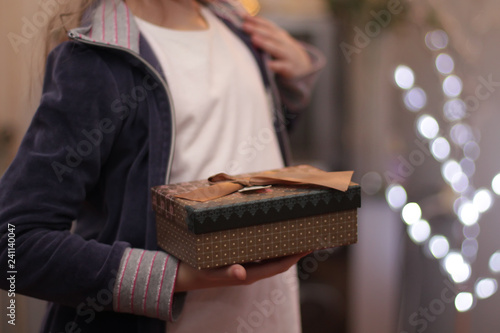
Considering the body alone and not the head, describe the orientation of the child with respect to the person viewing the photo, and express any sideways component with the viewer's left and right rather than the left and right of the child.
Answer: facing the viewer and to the right of the viewer

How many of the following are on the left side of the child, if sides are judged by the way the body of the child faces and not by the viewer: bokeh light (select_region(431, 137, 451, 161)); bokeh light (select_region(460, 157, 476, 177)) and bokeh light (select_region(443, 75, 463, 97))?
3

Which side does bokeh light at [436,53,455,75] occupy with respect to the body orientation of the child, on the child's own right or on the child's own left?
on the child's own left

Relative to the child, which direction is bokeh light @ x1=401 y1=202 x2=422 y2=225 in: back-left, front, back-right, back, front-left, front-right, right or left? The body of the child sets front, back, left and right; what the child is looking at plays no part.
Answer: left

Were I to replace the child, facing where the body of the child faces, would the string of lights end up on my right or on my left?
on my left

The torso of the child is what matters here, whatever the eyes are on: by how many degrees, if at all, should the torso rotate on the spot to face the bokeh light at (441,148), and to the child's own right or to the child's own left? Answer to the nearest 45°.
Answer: approximately 90° to the child's own left

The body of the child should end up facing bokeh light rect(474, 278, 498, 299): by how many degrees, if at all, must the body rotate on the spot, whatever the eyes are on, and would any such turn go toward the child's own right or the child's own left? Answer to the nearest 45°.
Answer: approximately 90° to the child's own left
